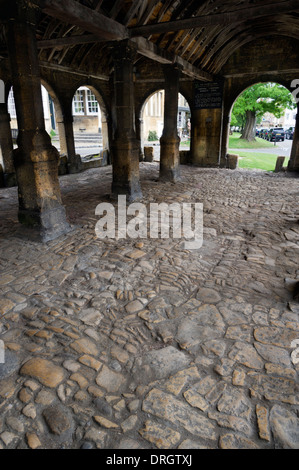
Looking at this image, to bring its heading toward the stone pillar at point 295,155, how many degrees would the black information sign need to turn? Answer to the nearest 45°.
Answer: approximately 90° to its left

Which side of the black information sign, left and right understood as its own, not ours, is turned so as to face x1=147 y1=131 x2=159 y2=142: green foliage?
back

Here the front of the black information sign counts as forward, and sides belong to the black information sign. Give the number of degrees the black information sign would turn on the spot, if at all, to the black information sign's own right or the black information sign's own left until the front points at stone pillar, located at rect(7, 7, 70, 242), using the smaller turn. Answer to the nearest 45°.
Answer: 0° — it already faces it

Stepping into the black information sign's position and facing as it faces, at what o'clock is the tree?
The tree is roughly at 7 o'clock from the black information sign.

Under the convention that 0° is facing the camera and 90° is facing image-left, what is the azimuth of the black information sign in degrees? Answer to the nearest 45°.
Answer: approximately 0°

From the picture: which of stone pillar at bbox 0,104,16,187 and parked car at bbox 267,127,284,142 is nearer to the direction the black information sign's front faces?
the stone pillar
